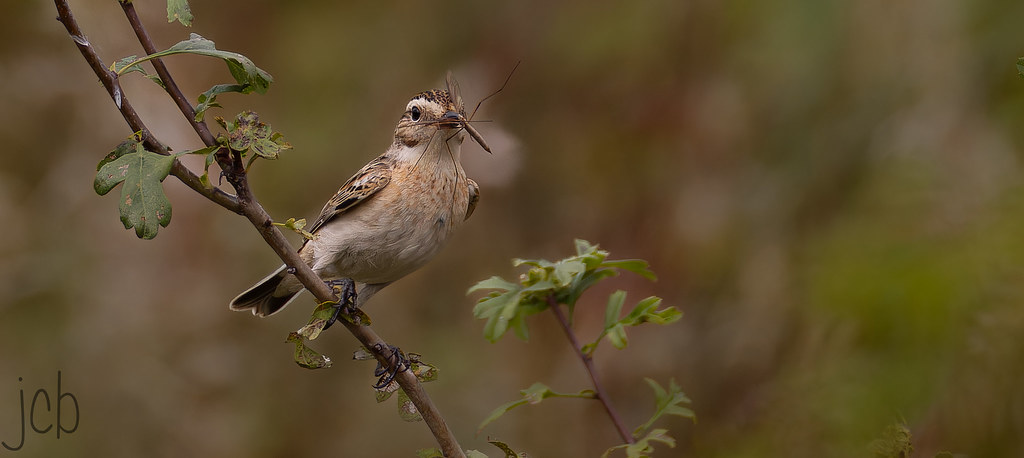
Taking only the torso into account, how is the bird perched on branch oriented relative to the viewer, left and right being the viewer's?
facing the viewer and to the right of the viewer
